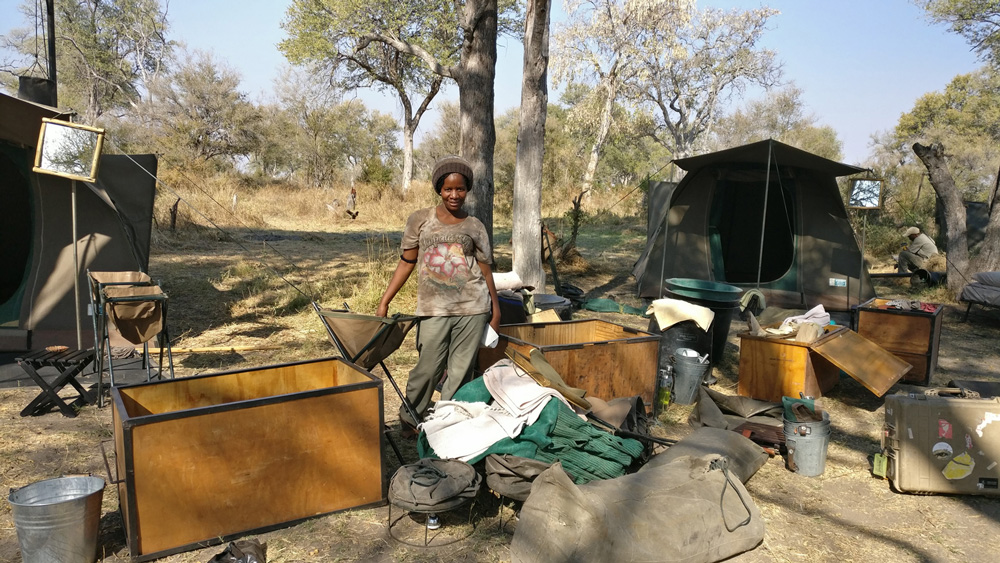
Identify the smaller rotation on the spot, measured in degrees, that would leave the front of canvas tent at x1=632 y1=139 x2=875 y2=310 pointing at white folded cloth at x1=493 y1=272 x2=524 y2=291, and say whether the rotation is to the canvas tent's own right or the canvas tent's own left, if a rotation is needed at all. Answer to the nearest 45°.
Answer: approximately 45° to the canvas tent's own right

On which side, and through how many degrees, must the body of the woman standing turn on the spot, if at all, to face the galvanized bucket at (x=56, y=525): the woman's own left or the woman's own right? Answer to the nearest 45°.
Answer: approximately 45° to the woman's own right

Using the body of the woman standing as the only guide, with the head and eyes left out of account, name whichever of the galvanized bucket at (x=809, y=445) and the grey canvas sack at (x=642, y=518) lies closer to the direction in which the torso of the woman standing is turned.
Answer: the grey canvas sack

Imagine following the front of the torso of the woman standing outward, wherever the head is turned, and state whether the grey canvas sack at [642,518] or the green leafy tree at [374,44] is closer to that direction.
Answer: the grey canvas sack

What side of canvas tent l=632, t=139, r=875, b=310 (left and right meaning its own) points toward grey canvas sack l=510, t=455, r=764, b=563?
front

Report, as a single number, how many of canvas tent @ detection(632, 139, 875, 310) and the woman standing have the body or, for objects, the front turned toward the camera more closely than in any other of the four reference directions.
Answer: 2

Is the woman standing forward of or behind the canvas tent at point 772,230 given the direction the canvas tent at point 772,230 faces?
forward

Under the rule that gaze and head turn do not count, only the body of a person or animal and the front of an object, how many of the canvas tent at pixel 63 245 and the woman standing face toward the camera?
2

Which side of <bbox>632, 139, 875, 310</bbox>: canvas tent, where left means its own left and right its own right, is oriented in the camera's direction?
front

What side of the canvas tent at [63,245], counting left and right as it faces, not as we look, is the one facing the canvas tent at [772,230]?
left

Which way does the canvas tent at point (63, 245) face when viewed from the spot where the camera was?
facing the viewer

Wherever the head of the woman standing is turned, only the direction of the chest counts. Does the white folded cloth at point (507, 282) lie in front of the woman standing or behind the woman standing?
behind

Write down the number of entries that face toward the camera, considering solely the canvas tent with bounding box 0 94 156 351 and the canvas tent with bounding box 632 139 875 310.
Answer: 2

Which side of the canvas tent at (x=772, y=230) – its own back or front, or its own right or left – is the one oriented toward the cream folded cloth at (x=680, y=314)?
front

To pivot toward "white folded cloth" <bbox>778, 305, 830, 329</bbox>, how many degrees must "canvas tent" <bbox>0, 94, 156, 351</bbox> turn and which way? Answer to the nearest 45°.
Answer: approximately 45° to its left

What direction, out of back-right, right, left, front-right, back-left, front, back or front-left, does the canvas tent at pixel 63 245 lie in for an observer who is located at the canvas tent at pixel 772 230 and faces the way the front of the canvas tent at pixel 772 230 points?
front-right

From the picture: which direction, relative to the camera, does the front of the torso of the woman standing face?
toward the camera

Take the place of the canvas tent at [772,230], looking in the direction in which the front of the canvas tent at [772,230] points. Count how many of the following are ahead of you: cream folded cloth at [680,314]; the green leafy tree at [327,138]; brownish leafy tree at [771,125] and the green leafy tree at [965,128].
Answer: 1

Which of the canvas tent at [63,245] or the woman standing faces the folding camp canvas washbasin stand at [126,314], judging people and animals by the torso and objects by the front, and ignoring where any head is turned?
the canvas tent
